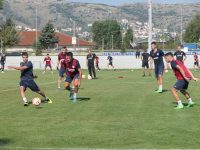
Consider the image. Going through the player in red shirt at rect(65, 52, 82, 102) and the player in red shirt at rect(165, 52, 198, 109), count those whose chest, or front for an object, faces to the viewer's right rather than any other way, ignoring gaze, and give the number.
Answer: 0

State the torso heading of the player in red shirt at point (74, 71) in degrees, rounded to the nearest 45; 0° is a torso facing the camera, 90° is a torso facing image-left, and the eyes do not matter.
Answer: approximately 45°

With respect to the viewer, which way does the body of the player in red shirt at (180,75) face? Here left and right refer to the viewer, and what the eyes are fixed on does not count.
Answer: facing to the left of the viewer

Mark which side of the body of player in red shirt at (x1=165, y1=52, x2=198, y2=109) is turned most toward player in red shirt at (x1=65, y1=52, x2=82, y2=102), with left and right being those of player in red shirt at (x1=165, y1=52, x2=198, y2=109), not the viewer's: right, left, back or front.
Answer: front

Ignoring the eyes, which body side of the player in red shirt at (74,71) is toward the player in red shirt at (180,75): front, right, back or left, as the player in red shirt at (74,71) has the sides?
left
